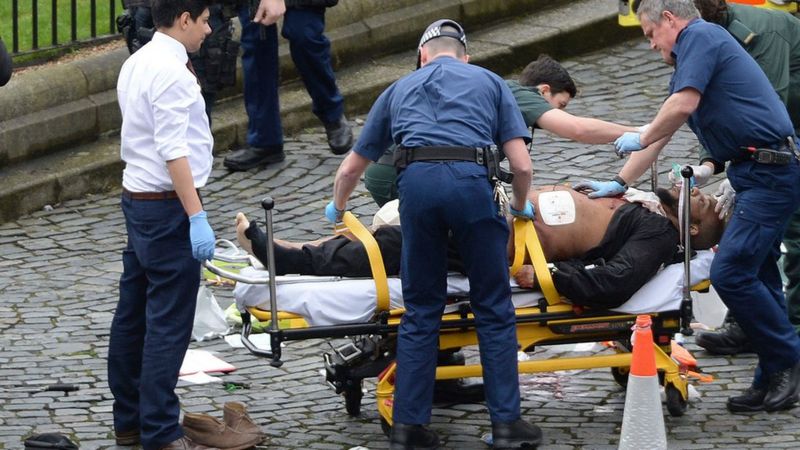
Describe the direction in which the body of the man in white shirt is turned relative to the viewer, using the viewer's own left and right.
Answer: facing away from the viewer and to the right of the viewer

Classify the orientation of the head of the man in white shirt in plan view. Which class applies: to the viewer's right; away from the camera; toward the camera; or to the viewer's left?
to the viewer's right

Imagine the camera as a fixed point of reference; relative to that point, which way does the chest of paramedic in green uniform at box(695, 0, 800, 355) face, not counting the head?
to the viewer's left

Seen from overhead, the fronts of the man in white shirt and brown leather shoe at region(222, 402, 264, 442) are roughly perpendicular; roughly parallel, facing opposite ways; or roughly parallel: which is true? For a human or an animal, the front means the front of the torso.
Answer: roughly perpendicular

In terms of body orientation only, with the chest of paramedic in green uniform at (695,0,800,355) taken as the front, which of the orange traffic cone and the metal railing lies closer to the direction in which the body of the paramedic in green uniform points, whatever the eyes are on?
the metal railing
